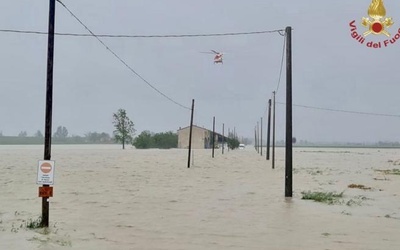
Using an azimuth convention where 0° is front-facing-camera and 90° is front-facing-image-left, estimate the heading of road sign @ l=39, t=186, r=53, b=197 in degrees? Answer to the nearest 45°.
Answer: approximately 0°

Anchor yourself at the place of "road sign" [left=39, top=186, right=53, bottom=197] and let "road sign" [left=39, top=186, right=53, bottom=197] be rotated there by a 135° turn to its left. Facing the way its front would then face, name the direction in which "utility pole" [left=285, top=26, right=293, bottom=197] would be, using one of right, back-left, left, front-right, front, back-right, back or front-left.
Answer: front
